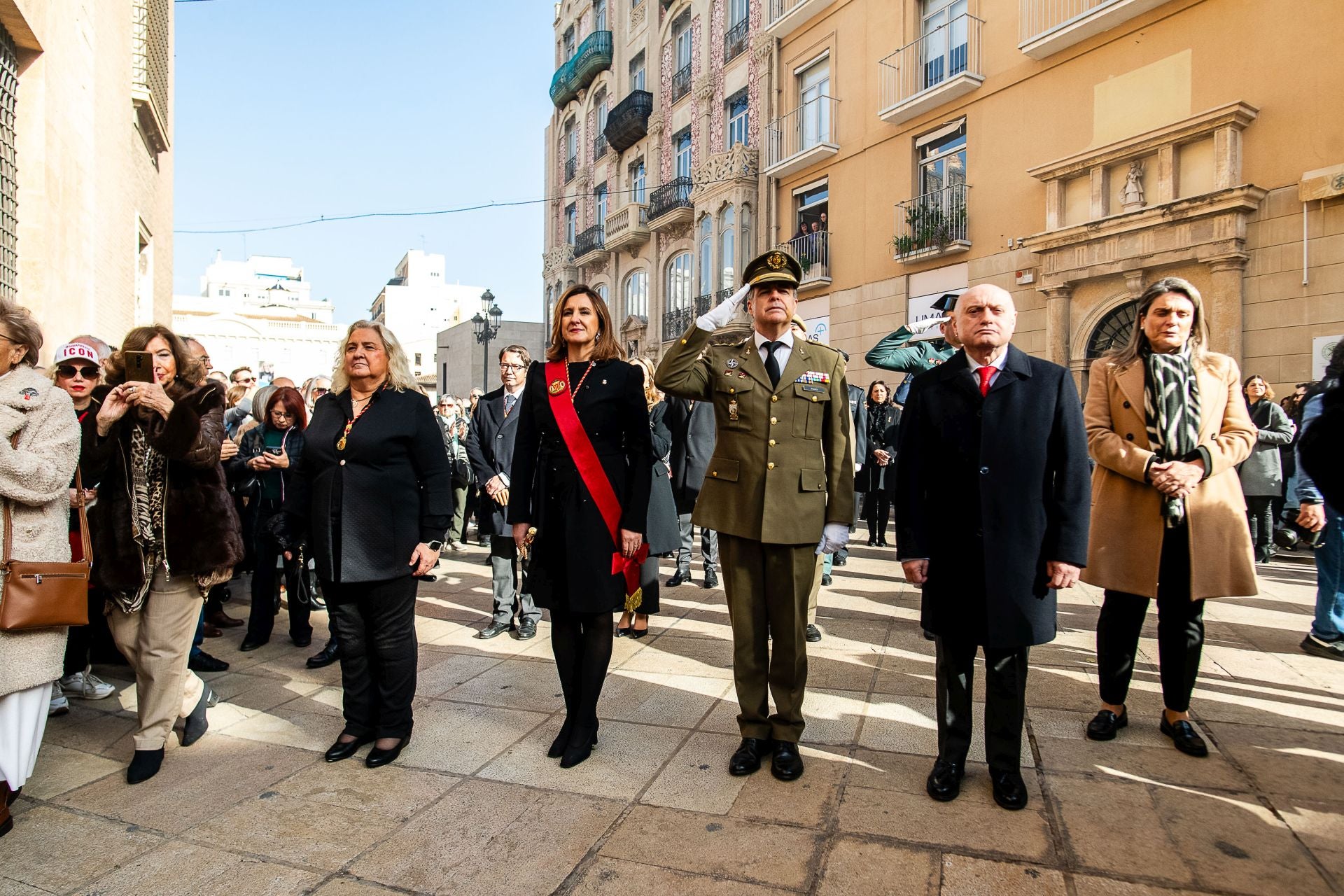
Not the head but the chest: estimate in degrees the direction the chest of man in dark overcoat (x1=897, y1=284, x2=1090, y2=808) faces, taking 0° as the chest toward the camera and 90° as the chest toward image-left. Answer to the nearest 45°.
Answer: approximately 0°

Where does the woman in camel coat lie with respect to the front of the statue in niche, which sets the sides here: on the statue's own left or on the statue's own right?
on the statue's own left

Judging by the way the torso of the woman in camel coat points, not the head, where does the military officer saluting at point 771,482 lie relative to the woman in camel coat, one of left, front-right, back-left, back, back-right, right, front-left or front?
front-right

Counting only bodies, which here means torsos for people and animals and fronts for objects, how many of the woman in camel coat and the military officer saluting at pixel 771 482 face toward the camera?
2

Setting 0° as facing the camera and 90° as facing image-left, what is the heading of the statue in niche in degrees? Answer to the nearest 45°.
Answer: approximately 45°

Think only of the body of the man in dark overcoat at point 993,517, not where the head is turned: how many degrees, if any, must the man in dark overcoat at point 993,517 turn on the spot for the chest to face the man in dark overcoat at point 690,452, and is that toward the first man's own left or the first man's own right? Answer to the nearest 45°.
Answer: approximately 135° to the first man's own right

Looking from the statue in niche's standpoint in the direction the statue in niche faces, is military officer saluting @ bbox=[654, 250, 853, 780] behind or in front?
in front

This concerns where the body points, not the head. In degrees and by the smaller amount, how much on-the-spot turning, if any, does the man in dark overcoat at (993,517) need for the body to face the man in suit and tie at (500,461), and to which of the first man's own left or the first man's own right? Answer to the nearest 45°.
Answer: approximately 135° to the first man's own right

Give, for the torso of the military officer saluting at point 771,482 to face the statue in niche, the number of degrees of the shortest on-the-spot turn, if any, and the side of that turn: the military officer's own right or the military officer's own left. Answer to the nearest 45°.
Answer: approximately 135° to the military officer's own left
